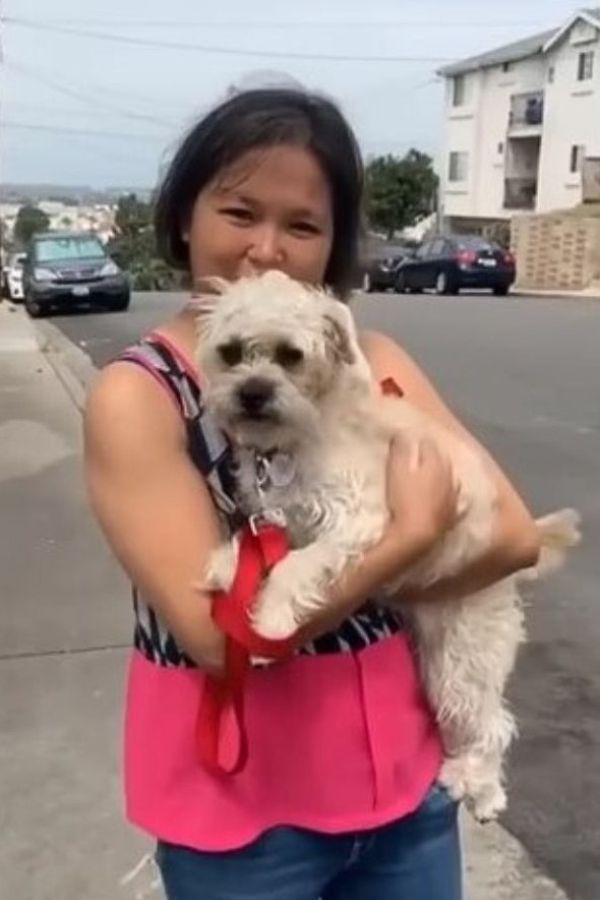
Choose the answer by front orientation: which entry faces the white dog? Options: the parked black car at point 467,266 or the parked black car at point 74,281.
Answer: the parked black car at point 74,281

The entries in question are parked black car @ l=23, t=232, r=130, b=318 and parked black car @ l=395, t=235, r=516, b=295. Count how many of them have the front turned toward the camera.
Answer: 1

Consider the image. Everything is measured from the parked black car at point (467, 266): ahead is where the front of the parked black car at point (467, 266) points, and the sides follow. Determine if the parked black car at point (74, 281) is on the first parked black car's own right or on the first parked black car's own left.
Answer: on the first parked black car's own left

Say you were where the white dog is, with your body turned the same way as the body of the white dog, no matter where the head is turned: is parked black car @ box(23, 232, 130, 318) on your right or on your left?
on your right

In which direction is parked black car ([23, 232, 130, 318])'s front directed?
toward the camera

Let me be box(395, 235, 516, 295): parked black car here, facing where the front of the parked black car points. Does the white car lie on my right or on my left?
on my left

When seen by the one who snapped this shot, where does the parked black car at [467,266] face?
facing away from the viewer and to the left of the viewer

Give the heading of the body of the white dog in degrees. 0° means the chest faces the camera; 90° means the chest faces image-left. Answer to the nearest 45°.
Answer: approximately 45°

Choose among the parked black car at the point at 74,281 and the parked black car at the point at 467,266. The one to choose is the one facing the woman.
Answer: the parked black car at the point at 74,281

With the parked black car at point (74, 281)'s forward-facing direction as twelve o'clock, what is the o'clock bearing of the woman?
The woman is roughly at 12 o'clock from the parked black car.
